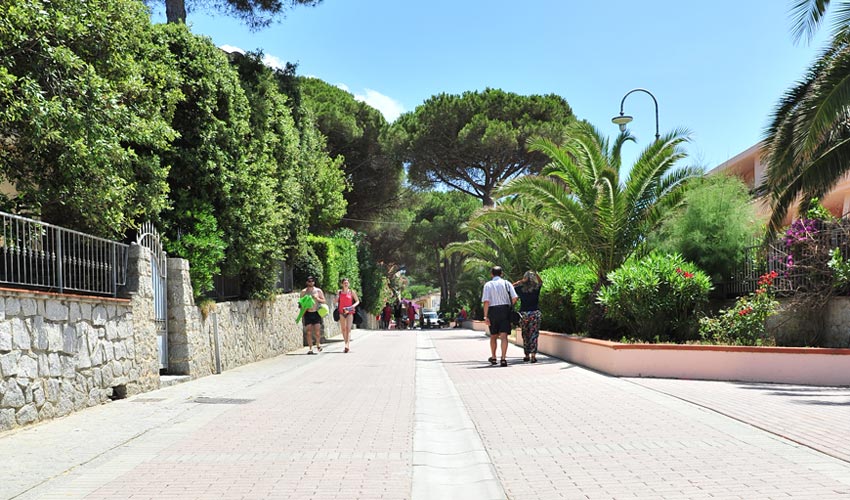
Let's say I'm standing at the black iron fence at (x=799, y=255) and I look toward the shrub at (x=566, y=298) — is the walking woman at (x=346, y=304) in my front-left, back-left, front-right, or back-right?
front-left

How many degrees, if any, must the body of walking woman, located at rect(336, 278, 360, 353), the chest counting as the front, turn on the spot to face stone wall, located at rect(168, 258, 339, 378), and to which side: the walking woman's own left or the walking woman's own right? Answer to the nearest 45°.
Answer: approximately 45° to the walking woman's own right

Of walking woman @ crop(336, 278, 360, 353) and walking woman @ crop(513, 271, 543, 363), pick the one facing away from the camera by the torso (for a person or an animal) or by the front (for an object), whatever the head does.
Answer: walking woman @ crop(513, 271, 543, 363)

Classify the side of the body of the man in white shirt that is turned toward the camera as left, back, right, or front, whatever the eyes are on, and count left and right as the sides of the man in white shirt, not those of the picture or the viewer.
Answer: back

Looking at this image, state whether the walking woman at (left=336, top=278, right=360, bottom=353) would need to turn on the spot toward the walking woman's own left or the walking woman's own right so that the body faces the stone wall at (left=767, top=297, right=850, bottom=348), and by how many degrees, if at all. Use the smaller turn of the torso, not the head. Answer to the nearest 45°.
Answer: approximately 45° to the walking woman's own left

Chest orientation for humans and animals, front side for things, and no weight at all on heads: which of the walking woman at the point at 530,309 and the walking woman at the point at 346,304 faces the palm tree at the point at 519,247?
the walking woman at the point at 530,309

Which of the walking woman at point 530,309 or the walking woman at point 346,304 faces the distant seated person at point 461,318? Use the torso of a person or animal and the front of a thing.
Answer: the walking woman at point 530,309

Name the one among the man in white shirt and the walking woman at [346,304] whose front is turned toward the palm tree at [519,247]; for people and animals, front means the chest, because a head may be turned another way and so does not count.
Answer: the man in white shirt

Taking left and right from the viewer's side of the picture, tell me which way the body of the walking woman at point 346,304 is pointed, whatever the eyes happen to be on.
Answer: facing the viewer

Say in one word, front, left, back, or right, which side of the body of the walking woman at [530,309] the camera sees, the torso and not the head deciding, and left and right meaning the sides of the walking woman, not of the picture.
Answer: back

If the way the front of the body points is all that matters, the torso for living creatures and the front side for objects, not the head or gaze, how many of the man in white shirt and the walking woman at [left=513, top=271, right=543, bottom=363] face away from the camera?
2

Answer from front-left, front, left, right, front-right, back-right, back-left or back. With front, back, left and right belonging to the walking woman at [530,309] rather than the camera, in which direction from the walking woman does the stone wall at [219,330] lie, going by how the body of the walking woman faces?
left

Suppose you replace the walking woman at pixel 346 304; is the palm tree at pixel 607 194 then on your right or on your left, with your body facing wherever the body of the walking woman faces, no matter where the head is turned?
on your left

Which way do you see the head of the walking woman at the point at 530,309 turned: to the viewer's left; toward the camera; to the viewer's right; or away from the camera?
away from the camera

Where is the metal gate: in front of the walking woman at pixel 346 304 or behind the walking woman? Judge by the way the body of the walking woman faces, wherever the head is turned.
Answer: in front

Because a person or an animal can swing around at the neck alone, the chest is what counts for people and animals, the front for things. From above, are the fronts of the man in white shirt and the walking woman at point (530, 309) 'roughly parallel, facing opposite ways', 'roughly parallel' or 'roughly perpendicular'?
roughly parallel

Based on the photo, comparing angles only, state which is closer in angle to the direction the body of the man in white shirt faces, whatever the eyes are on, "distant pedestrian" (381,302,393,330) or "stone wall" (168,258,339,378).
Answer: the distant pedestrian

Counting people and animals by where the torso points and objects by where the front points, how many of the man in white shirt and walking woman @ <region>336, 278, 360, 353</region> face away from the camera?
1

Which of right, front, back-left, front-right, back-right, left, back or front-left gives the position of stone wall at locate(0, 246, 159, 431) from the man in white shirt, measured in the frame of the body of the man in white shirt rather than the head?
back-left

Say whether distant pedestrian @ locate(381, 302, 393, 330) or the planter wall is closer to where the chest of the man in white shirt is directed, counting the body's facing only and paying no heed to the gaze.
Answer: the distant pedestrian
